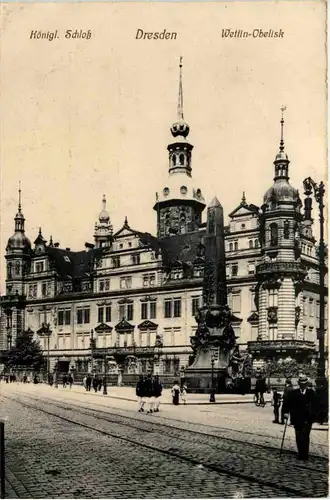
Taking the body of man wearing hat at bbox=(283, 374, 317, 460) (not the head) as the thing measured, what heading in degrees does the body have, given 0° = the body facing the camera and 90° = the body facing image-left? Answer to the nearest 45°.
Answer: approximately 0°
